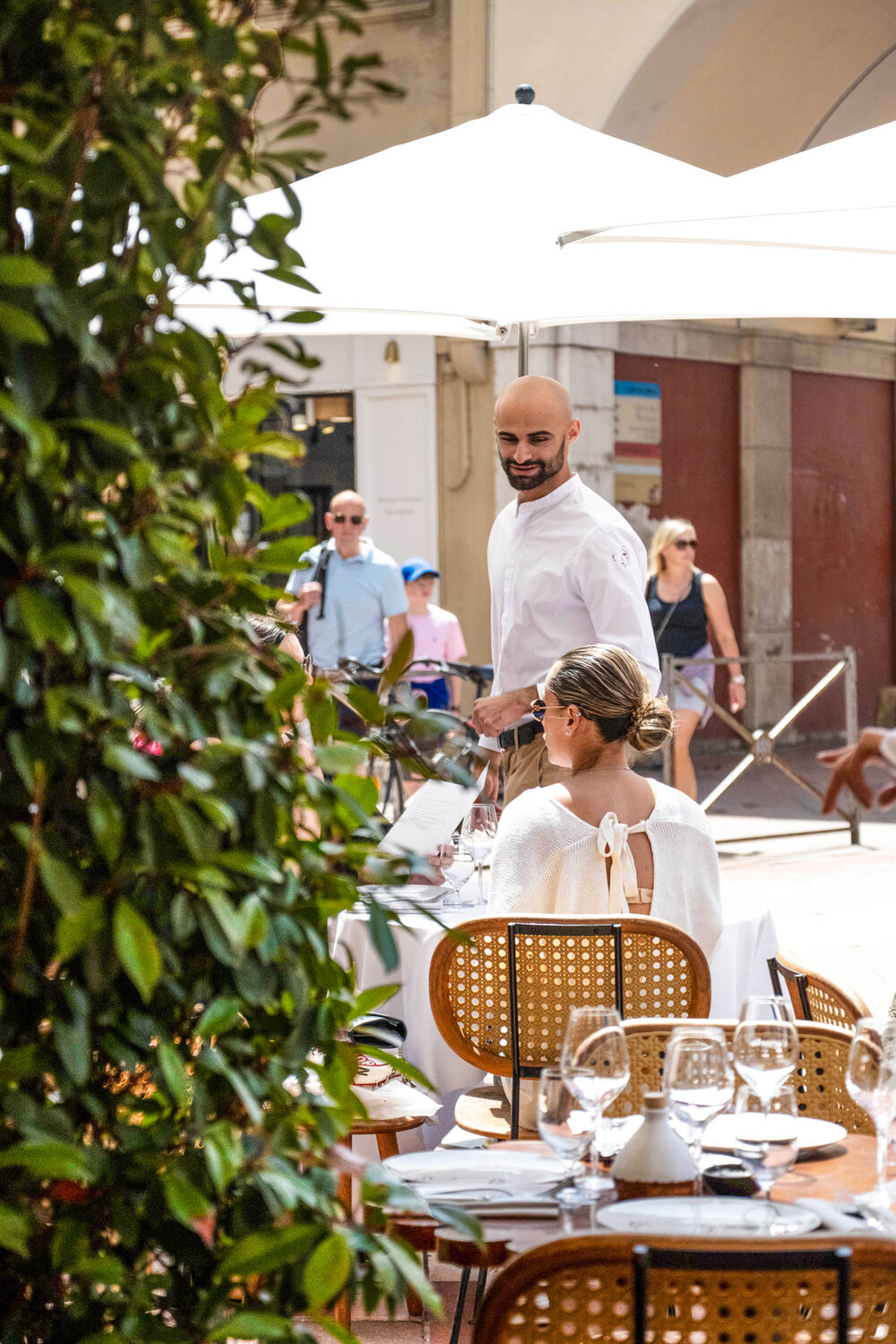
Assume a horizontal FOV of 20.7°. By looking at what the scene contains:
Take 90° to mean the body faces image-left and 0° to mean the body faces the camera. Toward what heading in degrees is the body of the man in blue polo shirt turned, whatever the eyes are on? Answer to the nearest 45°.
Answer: approximately 0°

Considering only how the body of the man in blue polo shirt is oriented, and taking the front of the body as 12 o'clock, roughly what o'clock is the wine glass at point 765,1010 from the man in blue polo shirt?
The wine glass is roughly at 12 o'clock from the man in blue polo shirt.

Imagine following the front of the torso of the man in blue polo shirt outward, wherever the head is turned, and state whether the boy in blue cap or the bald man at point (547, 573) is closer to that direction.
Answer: the bald man

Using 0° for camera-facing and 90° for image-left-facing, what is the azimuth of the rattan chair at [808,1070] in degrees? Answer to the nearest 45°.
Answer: approximately 0°

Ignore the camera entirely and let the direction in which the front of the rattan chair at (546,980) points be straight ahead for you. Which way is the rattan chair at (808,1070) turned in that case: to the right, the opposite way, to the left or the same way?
the opposite way

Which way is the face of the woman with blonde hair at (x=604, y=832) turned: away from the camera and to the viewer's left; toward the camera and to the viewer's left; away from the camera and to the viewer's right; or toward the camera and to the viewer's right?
away from the camera and to the viewer's left

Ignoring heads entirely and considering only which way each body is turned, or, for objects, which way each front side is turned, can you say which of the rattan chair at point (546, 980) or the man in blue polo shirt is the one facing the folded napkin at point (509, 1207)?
the man in blue polo shirt

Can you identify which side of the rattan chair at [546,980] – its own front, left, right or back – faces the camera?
back
